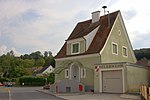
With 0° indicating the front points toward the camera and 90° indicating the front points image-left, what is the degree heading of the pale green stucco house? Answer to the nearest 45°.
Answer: approximately 45°
